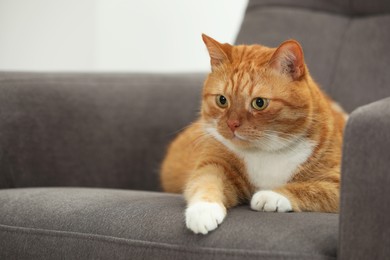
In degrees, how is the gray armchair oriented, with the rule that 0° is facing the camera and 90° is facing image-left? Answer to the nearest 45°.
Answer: approximately 45°
